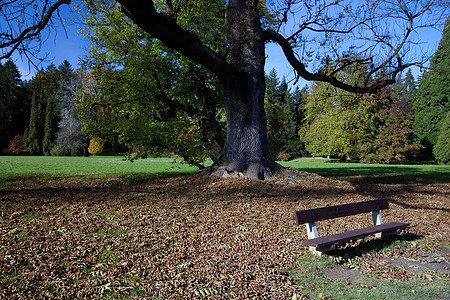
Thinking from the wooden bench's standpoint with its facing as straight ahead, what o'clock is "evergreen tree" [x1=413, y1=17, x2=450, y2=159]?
The evergreen tree is roughly at 8 o'clock from the wooden bench.

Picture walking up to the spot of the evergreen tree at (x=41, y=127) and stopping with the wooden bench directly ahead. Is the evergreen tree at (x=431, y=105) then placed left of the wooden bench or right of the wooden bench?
left

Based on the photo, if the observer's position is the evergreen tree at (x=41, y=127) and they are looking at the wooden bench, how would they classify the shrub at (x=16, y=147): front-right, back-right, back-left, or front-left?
back-right

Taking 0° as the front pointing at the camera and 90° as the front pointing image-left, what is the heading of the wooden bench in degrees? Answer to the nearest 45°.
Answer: approximately 315°

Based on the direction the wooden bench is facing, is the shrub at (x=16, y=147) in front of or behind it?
behind

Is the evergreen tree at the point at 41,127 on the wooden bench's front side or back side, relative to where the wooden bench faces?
on the back side

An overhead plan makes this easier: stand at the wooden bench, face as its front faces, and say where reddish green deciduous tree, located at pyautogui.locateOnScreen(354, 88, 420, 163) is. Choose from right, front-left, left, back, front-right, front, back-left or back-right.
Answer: back-left
